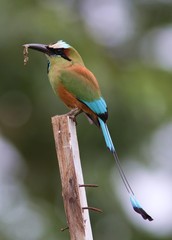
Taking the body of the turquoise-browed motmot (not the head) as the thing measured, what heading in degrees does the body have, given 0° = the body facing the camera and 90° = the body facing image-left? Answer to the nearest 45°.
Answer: approximately 90°
